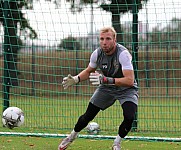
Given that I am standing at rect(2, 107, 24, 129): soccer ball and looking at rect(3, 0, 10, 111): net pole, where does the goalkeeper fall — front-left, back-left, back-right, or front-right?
back-right

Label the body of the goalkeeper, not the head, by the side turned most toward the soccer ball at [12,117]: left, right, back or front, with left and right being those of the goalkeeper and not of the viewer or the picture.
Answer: right

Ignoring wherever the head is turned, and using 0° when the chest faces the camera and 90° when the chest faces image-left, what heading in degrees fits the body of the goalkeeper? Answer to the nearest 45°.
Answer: approximately 45°

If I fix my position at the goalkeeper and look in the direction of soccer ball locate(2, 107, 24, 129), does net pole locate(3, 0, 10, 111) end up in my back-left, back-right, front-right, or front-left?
front-right

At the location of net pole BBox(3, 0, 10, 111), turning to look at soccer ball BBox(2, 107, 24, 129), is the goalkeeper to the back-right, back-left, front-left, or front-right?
front-left

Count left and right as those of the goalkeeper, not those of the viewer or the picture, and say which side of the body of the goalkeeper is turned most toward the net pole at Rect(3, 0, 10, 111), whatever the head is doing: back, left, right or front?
right
